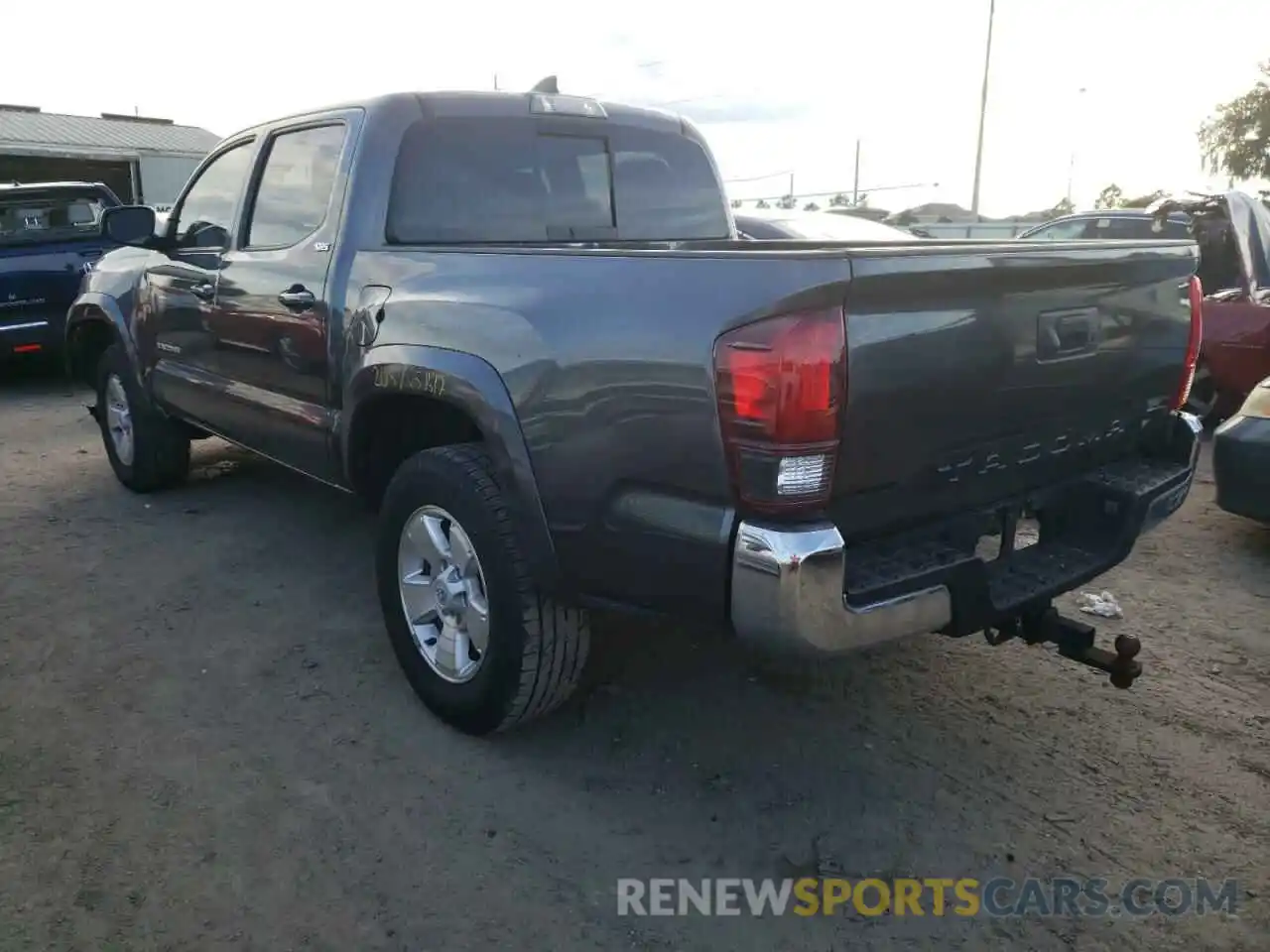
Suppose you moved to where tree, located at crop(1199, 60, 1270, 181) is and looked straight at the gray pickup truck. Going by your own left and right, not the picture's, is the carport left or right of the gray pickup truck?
right

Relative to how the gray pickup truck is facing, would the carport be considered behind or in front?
in front

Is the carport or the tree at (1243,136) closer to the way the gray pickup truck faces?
the carport

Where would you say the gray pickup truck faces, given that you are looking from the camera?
facing away from the viewer and to the left of the viewer

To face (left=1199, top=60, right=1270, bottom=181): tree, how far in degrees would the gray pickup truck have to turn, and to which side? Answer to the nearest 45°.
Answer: approximately 90° to its right

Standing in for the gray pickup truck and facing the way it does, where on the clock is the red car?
The red car is roughly at 3 o'clock from the gray pickup truck.

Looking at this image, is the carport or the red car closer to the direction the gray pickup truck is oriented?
the carport
